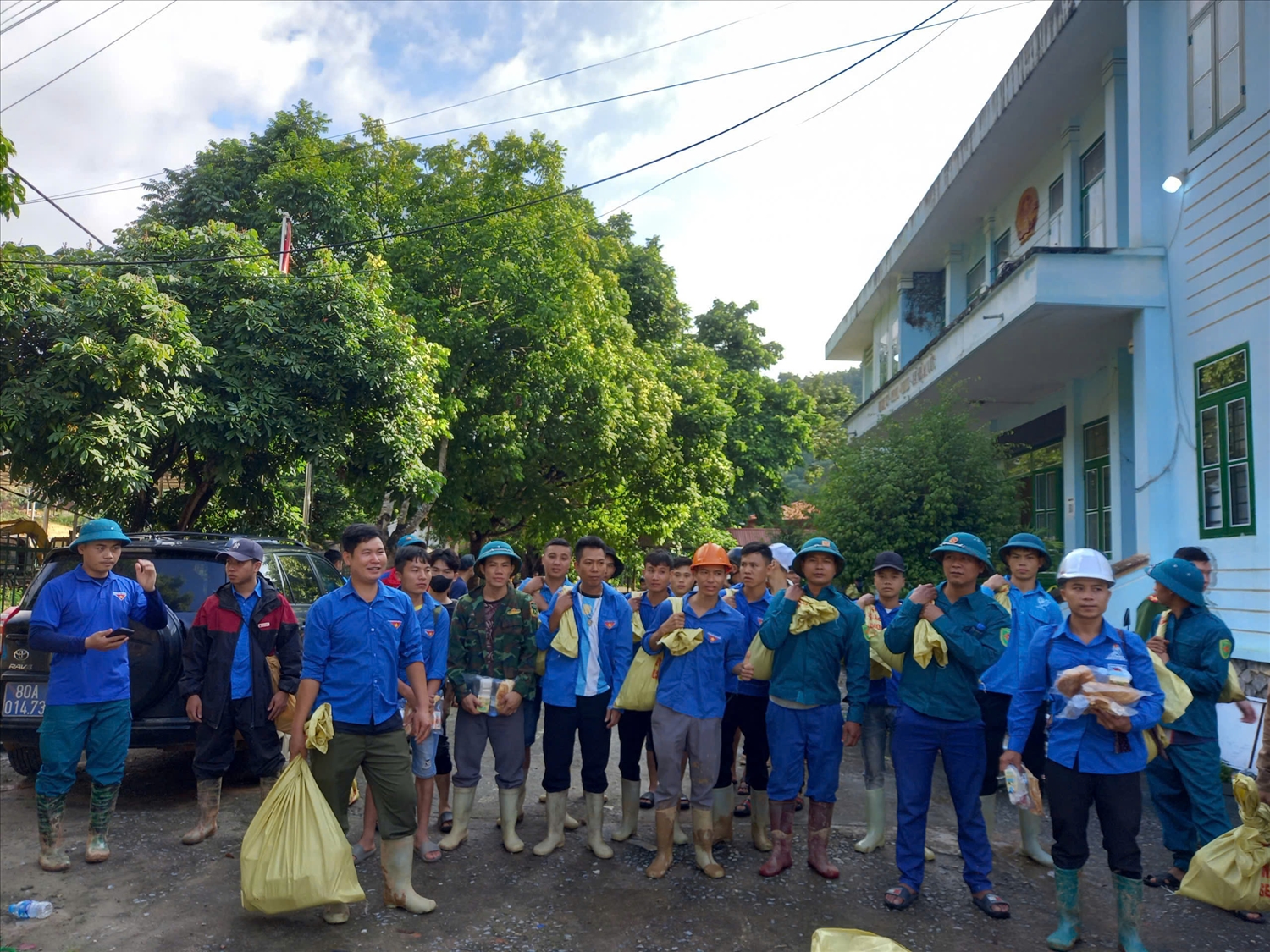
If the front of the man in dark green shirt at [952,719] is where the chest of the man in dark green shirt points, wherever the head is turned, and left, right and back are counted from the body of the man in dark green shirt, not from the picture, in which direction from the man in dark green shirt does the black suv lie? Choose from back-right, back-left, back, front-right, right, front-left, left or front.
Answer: right

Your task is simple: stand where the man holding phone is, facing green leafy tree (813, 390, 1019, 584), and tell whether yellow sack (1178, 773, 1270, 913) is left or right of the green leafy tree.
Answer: right

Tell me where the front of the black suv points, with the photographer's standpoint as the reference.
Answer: facing away from the viewer and to the right of the viewer

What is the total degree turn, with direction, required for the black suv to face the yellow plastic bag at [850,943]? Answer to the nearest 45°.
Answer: approximately 90° to its right

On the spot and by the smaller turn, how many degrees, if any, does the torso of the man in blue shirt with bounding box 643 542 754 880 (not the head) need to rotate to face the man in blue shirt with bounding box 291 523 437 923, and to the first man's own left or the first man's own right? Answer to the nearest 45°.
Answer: approximately 45° to the first man's own right

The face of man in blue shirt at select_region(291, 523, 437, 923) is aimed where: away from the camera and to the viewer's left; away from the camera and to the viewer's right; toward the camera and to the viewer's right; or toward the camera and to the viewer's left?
toward the camera and to the viewer's right

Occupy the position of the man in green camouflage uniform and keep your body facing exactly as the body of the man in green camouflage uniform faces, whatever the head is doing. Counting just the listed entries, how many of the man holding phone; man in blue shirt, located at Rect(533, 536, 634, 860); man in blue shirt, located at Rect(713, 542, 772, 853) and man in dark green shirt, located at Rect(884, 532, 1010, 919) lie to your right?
1

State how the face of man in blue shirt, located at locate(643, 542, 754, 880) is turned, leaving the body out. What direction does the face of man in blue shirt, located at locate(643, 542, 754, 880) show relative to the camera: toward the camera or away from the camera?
toward the camera

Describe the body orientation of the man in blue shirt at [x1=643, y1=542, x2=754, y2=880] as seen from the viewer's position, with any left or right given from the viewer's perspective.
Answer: facing the viewer

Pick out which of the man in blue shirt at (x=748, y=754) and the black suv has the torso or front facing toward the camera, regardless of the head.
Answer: the man in blue shirt

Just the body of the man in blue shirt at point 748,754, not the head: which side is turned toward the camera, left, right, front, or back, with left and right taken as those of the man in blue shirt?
front

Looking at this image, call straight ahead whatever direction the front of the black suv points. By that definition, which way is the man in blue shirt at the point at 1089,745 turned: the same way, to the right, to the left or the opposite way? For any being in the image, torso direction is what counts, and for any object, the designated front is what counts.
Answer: the opposite way

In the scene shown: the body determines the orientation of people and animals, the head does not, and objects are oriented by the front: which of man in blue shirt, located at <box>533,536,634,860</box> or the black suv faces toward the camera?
the man in blue shirt

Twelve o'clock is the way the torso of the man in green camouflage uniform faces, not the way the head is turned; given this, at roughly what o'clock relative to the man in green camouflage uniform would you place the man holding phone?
The man holding phone is roughly at 3 o'clock from the man in green camouflage uniform.

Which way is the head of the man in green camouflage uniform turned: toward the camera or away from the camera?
toward the camera

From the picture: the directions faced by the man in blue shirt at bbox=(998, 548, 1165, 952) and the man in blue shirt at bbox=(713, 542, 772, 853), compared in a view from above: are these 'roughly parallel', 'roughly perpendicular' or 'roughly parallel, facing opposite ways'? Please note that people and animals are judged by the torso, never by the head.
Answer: roughly parallel

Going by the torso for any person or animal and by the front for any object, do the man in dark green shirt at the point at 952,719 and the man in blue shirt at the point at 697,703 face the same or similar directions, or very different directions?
same or similar directions

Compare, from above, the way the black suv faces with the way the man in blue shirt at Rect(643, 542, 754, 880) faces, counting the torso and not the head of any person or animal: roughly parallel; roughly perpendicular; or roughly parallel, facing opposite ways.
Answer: roughly parallel, facing opposite ways

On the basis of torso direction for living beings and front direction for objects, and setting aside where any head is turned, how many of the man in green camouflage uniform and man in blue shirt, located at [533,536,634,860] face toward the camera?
2

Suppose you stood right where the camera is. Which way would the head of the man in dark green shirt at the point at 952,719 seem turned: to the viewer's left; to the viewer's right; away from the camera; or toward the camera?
toward the camera

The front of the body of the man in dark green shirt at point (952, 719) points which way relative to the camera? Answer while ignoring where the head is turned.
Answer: toward the camera

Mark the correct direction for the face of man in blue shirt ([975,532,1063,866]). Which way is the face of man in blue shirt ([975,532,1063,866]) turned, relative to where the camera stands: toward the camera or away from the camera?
toward the camera
